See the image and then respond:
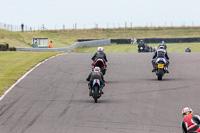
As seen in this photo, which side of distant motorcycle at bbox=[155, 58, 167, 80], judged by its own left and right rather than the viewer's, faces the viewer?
back

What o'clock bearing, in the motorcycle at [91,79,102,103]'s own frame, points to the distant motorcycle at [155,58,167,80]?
The distant motorcycle is roughly at 1 o'clock from the motorcycle.

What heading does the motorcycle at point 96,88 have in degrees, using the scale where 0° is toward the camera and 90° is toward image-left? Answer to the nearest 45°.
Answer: approximately 180°

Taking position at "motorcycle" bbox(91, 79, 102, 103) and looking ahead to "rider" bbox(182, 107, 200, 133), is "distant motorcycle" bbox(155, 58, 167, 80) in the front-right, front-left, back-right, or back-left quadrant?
back-left

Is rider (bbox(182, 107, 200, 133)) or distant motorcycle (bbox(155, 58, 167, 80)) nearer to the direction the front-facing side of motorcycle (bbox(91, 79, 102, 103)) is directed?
the distant motorcycle

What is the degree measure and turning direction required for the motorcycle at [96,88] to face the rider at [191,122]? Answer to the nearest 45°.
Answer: approximately 180°

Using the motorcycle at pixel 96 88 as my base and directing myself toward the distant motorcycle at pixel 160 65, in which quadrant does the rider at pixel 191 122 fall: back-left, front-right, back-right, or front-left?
back-right

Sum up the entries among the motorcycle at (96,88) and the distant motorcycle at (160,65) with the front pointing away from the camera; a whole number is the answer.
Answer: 2

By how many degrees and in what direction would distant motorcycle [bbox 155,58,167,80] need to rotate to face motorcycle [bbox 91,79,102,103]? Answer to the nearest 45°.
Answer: approximately 180°

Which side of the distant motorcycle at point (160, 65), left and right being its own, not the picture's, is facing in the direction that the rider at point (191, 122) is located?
back
